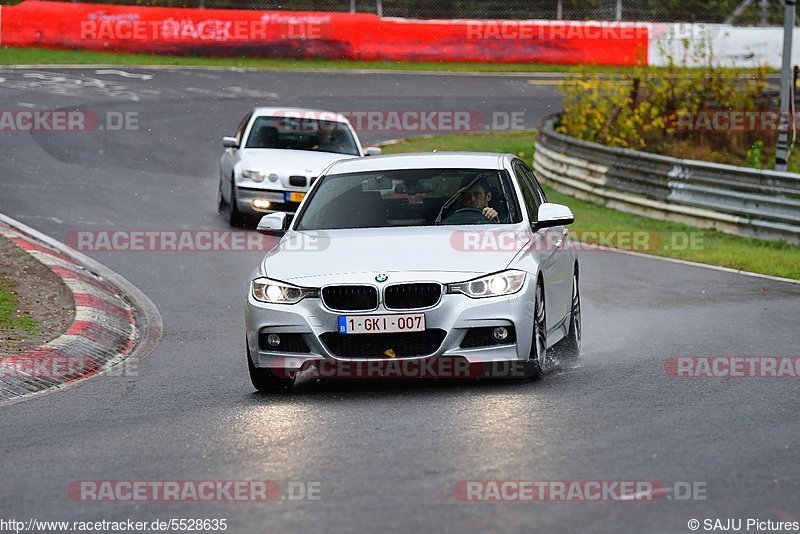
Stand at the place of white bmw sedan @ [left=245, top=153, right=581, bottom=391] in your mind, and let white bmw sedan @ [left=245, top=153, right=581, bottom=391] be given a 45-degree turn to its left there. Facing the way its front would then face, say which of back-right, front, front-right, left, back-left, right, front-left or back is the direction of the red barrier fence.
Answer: back-left

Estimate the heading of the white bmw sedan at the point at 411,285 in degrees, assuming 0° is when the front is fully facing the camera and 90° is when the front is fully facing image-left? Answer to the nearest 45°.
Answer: approximately 0°

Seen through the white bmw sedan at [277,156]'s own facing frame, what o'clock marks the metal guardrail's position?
The metal guardrail is roughly at 9 o'clock from the white bmw sedan.

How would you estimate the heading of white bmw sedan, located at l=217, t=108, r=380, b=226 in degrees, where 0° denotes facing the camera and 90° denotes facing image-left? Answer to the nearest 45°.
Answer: approximately 0°

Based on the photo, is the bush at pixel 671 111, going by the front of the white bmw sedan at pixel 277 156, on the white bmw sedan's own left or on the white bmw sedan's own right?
on the white bmw sedan's own left

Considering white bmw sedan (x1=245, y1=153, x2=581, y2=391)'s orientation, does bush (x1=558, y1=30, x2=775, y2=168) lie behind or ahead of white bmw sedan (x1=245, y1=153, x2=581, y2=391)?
behind

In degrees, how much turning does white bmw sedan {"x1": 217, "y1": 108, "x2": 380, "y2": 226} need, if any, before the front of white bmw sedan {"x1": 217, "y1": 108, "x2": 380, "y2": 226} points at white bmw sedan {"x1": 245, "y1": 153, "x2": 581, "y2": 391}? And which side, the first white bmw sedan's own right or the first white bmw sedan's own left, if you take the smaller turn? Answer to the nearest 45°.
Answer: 0° — it already faces it

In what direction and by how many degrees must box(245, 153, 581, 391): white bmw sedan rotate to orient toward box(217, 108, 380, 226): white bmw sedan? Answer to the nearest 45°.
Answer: approximately 180°

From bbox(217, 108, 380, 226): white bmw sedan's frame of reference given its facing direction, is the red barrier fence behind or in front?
behind

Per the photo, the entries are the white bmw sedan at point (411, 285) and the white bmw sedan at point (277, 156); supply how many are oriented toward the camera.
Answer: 2
